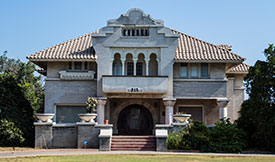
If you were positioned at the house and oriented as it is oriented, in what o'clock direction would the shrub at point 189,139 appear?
The shrub is roughly at 11 o'clock from the house.

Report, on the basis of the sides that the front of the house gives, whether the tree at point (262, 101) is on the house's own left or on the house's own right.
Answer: on the house's own left

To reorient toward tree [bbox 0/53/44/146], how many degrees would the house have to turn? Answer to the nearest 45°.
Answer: approximately 90° to its right

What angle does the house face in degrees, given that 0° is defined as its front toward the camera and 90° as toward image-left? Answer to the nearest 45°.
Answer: approximately 0°

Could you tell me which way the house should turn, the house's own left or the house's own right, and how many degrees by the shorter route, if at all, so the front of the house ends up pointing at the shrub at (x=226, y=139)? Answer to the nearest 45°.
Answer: approximately 45° to the house's own left

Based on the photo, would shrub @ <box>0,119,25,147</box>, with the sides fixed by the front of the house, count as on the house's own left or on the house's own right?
on the house's own right

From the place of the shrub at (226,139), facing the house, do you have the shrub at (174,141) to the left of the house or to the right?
left

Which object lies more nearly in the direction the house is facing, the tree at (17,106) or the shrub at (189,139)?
the shrub
